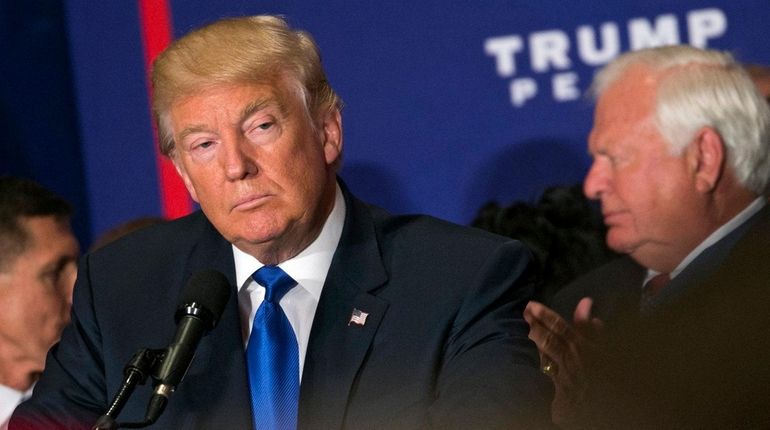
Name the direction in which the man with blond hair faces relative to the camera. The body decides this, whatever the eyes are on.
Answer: toward the camera

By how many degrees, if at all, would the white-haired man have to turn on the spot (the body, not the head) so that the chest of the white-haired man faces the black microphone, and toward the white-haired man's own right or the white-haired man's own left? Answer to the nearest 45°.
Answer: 0° — they already face it

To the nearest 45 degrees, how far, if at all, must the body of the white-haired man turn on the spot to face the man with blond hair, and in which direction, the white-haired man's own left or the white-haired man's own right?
0° — they already face them

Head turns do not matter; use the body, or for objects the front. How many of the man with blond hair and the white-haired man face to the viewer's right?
0

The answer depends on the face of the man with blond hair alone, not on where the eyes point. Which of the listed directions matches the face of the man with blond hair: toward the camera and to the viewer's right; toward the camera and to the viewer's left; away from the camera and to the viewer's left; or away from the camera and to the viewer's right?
toward the camera and to the viewer's left

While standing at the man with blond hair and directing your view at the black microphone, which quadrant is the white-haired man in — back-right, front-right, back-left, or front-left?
back-left

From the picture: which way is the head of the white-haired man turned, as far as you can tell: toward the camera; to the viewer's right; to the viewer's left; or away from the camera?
to the viewer's left
